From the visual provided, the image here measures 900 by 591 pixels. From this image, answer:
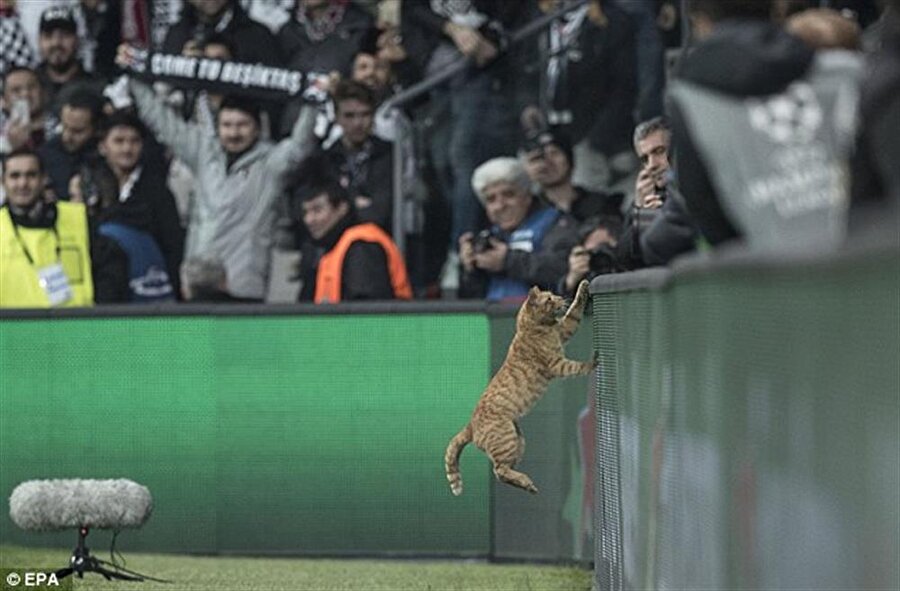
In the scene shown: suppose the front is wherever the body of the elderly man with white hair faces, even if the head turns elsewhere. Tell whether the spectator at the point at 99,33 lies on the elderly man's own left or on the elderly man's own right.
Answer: on the elderly man's own right

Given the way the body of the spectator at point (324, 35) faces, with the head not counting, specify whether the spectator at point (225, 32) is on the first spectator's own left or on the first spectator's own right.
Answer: on the first spectator's own right

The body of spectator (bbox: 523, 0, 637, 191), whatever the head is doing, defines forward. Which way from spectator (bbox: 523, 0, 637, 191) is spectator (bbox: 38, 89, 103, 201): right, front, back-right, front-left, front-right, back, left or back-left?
front-right

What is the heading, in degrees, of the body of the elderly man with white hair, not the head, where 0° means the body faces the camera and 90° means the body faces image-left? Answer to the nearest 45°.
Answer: approximately 45°

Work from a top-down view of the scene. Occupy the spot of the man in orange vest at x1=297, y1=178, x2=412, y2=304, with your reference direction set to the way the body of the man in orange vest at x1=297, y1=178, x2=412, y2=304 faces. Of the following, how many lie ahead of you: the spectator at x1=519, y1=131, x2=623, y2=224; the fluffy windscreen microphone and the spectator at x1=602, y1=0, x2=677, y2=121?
1

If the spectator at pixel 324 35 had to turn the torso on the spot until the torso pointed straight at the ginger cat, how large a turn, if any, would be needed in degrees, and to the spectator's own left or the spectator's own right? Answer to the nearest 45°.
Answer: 0° — they already face it

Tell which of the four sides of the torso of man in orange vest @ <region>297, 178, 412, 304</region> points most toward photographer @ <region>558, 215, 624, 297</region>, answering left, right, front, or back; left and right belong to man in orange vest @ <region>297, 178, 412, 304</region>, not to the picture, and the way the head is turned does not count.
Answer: left

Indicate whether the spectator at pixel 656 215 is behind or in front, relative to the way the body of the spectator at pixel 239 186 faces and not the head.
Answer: in front

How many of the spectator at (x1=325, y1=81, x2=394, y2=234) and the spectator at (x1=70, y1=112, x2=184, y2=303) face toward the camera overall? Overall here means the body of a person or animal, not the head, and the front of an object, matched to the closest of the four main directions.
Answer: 2
